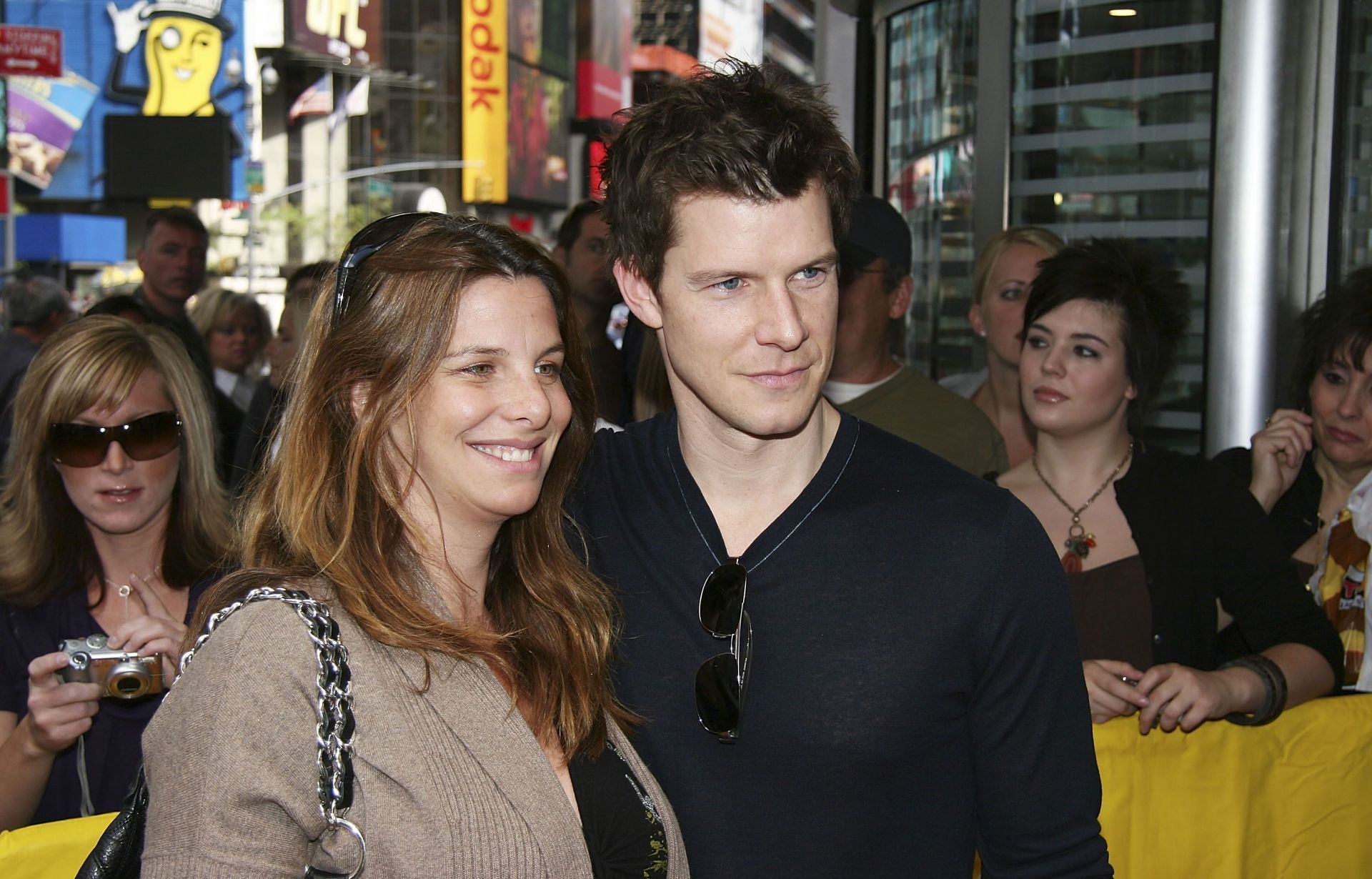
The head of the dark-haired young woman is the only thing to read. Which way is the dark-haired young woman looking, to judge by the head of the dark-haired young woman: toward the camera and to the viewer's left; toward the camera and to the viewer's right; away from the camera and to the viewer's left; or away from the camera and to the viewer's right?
toward the camera and to the viewer's left

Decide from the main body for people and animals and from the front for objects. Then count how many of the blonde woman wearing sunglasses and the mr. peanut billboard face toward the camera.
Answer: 2

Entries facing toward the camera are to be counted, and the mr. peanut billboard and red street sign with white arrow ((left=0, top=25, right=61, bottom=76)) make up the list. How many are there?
2

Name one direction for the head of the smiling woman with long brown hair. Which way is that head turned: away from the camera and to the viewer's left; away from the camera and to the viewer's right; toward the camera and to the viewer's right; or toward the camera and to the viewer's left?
toward the camera and to the viewer's right

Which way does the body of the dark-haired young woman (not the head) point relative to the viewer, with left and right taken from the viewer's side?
facing the viewer and to the left of the viewer

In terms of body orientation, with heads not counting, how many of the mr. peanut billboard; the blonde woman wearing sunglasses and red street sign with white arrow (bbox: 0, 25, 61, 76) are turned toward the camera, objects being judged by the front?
3

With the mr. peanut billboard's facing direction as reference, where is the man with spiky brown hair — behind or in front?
in front

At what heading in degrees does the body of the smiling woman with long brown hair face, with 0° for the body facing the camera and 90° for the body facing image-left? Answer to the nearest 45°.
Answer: approximately 315°

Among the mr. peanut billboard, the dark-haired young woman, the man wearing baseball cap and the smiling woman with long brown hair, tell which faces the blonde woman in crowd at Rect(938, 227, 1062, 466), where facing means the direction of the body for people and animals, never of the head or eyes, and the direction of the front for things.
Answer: the mr. peanut billboard

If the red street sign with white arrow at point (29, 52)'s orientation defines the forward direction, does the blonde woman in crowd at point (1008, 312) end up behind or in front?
in front

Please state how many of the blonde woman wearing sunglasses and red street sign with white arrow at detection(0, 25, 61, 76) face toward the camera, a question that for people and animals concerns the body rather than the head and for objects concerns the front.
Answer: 2
